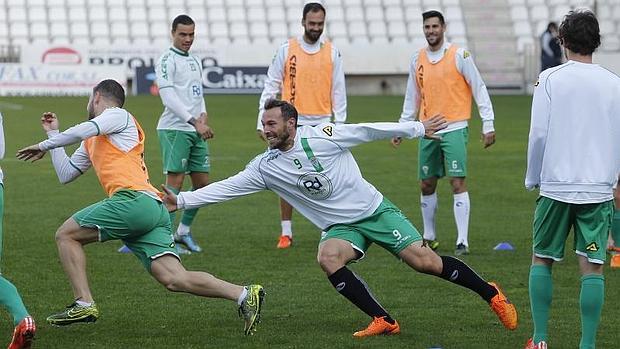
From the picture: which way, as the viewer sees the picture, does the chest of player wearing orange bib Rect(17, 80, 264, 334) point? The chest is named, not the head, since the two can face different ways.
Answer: to the viewer's left

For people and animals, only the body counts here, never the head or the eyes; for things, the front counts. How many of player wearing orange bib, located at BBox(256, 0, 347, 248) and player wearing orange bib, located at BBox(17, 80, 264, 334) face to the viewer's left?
1

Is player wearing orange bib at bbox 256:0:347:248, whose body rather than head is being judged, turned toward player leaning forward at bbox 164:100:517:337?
yes

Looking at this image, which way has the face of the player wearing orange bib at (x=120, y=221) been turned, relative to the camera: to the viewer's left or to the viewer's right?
to the viewer's left

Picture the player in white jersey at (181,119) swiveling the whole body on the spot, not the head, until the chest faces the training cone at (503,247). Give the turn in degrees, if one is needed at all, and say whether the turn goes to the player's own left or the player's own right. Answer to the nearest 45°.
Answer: approximately 45° to the player's own left

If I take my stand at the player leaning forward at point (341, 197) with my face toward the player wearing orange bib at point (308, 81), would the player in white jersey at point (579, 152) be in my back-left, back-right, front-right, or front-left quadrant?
back-right

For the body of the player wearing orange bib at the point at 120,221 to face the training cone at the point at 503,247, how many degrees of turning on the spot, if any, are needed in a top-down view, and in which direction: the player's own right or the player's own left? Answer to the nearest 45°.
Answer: approximately 135° to the player's own right

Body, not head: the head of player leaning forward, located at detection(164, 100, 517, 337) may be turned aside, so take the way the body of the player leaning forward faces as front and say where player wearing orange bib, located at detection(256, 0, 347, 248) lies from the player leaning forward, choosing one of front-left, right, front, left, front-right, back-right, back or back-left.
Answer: back-right

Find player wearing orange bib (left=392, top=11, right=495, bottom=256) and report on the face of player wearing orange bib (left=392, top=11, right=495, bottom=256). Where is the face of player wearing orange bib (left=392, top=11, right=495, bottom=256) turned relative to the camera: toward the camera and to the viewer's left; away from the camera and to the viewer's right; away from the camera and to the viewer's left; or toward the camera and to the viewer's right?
toward the camera and to the viewer's left

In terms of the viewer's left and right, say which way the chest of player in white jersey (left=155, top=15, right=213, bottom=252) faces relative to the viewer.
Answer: facing the viewer and to the right of the viewer

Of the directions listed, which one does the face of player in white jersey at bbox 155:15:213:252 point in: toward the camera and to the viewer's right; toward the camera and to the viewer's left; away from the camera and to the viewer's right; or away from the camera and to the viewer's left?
toward the camera and to the viewer's right

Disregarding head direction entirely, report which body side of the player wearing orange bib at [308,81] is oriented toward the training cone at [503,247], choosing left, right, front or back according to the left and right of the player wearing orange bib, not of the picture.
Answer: left
